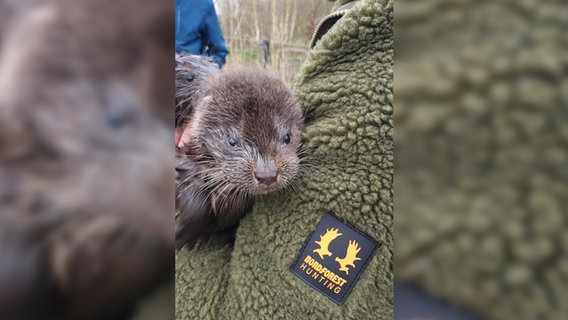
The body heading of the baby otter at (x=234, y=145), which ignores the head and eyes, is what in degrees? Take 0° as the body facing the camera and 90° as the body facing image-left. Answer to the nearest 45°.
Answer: approximately 315°
